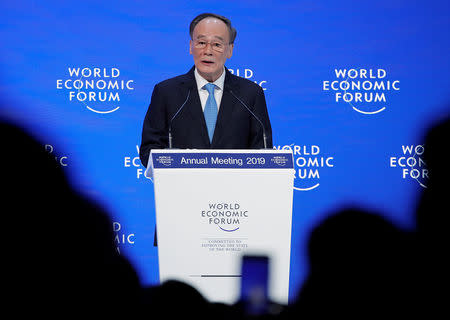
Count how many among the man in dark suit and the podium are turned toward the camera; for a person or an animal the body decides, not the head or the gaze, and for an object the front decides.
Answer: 2

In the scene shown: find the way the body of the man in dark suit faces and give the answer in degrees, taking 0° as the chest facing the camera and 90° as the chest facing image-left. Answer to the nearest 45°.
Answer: approximately 0°

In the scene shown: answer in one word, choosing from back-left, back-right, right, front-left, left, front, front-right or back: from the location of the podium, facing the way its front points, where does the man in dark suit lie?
back

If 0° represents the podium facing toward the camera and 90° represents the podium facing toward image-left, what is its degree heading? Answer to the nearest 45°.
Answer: approximately 0°

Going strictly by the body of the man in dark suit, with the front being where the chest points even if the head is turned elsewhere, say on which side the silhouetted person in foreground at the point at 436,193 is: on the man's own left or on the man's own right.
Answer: on the man's own left

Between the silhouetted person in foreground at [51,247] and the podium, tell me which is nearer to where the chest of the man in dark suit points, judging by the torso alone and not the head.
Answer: the podium

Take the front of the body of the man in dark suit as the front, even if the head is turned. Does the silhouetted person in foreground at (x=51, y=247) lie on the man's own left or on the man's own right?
on the man's own right
